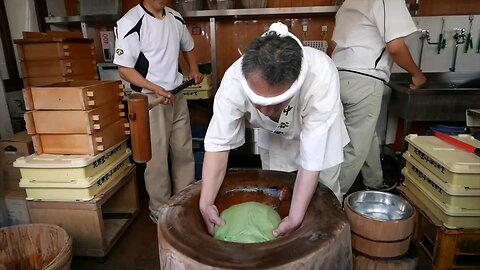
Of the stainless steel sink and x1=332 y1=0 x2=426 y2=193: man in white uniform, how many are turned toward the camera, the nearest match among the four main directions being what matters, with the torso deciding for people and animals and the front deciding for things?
1

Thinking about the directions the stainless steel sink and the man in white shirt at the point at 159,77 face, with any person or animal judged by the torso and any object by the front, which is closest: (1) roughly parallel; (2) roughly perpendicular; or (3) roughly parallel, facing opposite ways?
roughly parallel

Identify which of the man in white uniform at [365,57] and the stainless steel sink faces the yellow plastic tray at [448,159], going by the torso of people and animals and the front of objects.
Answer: the stainless steel sink

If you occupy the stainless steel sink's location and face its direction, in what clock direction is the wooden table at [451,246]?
The wooden table is roughly at 12 o'clock from the stainless steel sink.

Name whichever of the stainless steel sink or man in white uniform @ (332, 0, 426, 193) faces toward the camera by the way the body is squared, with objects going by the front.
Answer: the stainless steel sink

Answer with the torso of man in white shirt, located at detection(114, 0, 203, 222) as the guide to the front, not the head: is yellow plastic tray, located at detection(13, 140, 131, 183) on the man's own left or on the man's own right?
on the man's own right

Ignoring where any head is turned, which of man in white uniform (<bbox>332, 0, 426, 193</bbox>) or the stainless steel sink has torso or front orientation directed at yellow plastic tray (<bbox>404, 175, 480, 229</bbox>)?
the stainless steel sink

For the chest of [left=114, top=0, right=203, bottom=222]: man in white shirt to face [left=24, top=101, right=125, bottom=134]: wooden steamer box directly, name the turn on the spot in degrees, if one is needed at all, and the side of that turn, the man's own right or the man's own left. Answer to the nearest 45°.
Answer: approximately 90° to the man's own right

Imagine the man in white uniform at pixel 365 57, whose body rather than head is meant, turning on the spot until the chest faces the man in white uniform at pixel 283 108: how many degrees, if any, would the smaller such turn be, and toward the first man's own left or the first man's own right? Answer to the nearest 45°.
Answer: approximately 135° to the first man's own right

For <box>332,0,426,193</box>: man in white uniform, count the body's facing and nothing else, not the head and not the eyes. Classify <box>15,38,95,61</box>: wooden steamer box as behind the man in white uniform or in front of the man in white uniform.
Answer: behind

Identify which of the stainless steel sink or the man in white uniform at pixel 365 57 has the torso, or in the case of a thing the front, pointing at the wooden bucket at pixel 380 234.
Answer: the stainless steel sink

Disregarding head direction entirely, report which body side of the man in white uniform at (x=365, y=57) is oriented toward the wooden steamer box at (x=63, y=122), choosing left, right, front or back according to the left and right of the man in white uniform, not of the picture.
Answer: back

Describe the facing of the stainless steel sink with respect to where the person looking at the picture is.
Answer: facing the viewer

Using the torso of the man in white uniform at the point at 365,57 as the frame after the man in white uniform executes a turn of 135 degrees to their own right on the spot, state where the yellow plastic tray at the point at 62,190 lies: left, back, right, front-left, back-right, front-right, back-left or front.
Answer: front-right

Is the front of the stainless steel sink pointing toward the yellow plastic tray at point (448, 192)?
yes

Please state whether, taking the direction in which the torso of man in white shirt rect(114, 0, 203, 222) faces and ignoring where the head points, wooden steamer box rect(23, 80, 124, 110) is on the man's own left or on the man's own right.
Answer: on the man's own right

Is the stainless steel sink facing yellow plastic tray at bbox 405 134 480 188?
yes
